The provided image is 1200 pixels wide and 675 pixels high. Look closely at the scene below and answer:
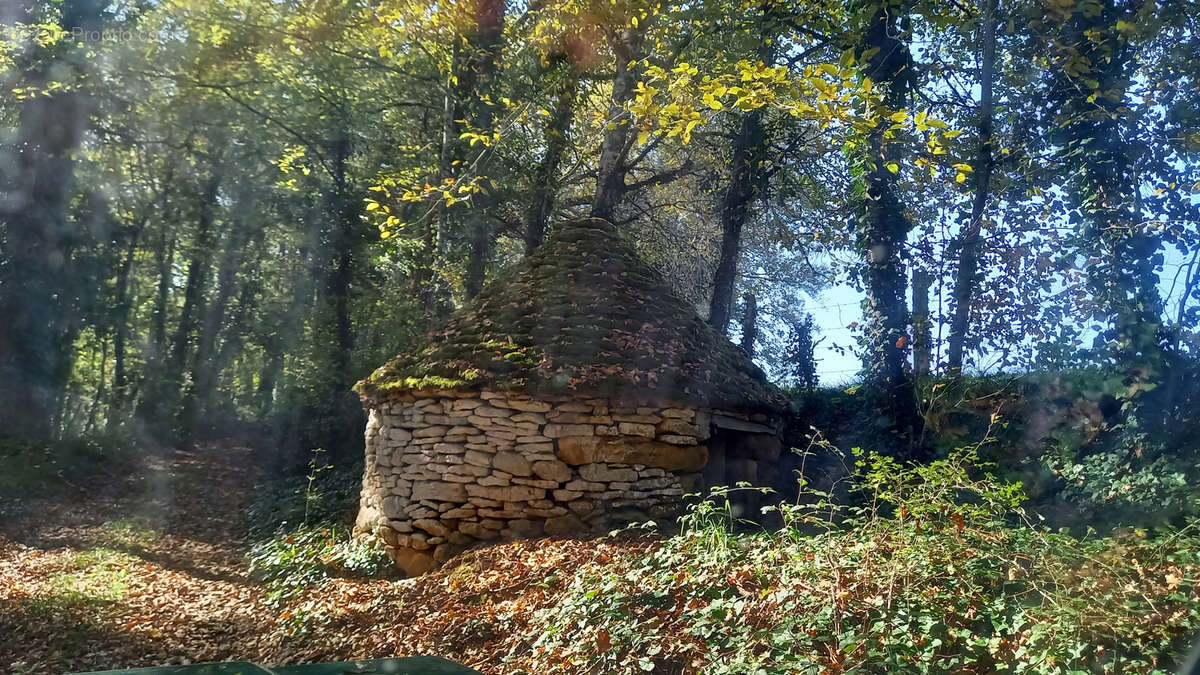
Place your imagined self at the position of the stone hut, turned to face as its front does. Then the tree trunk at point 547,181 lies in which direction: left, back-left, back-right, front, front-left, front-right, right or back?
back-left

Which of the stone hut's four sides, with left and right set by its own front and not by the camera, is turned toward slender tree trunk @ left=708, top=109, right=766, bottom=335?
left

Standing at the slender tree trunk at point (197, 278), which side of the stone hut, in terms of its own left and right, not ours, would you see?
back

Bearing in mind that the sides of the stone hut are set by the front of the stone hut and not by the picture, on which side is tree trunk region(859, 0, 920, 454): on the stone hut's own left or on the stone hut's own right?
on the stone hut's own left

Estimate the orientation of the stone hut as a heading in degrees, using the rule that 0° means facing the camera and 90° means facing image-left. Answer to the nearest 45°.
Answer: approximately 315°

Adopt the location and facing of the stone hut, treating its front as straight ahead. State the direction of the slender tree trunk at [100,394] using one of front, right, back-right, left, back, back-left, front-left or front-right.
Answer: back

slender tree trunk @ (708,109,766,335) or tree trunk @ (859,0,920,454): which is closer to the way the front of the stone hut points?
the tree trunk

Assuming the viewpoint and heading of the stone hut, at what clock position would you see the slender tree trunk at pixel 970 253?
The slender tree trunk is roughly at 10 o'clock from the stone hut.

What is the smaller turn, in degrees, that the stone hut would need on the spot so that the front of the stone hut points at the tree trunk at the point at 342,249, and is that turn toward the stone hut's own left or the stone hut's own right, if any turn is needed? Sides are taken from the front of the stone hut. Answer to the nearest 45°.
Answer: approximately 180°

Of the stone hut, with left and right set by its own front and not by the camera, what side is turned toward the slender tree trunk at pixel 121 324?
back

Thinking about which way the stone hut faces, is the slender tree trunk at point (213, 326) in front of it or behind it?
behind

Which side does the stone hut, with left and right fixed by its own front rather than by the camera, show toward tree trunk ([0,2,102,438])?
back
